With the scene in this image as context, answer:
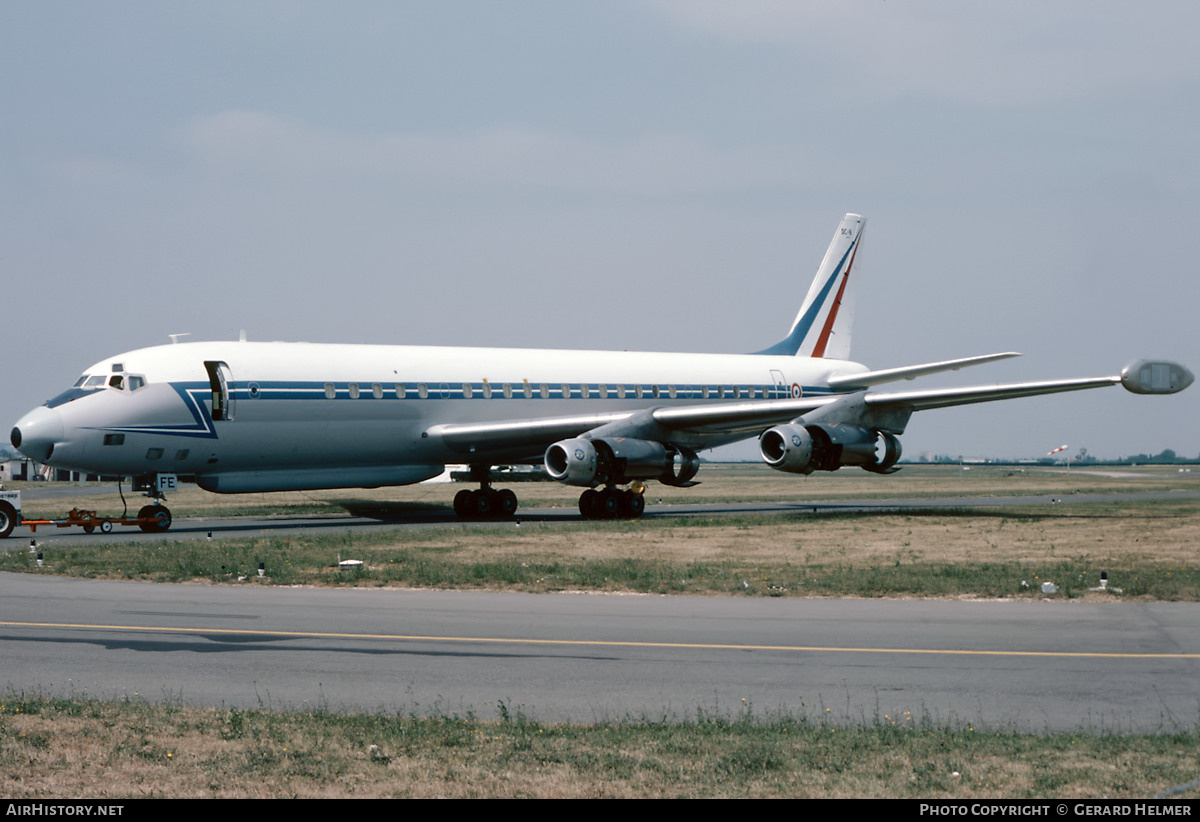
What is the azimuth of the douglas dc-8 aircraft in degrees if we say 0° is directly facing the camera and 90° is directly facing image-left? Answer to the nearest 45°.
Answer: approximately 45°
